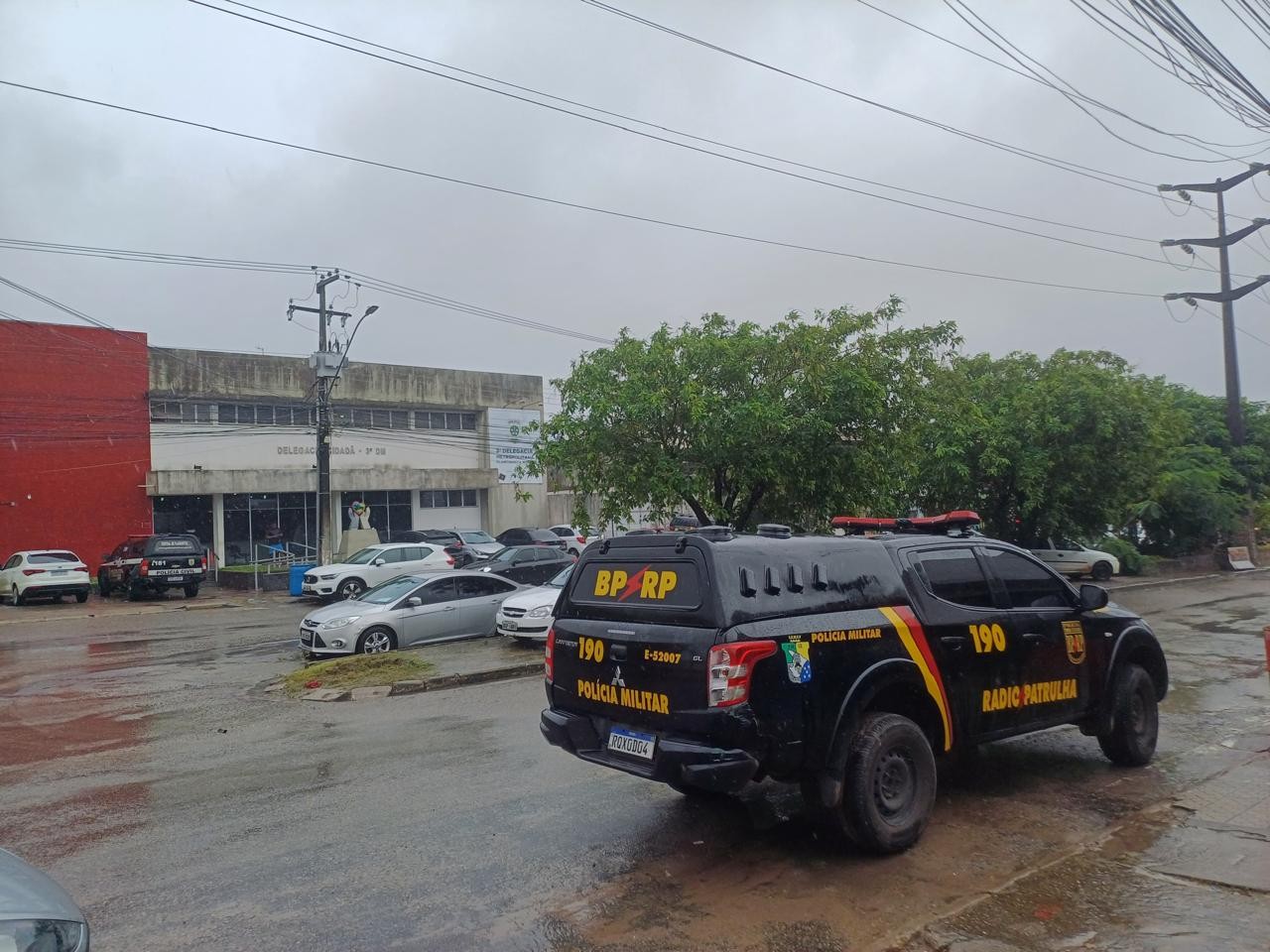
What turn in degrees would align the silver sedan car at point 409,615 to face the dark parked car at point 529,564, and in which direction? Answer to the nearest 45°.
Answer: approximately 180°

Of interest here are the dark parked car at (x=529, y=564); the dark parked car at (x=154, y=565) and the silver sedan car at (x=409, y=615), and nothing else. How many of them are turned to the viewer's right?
0

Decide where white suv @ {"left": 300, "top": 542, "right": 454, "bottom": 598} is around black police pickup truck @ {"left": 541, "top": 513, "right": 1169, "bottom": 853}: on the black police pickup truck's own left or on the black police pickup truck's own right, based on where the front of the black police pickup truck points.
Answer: on the black police pickup truck's own left

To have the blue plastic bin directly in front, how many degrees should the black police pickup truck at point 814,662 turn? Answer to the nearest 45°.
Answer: approximately 90° to its left

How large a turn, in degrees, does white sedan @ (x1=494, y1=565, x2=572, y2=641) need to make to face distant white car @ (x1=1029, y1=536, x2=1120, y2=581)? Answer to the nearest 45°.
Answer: approximately 180°

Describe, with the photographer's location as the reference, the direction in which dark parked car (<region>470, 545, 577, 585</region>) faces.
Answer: facing the viewer and to the left of the viewer

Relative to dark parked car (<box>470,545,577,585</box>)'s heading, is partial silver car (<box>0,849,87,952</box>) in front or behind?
in front

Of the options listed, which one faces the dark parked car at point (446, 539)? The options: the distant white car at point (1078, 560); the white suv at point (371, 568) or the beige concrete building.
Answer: the beige concrete building
